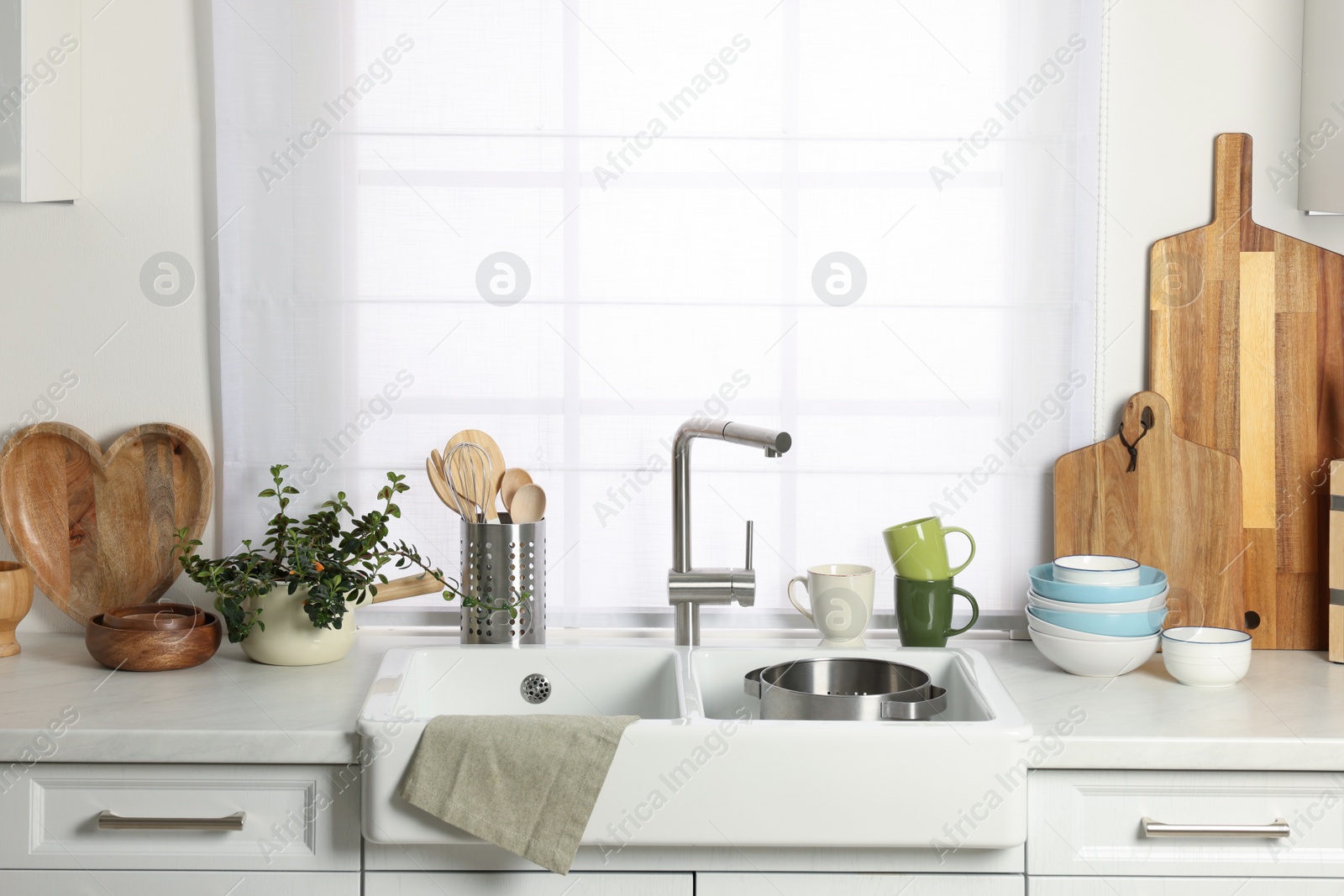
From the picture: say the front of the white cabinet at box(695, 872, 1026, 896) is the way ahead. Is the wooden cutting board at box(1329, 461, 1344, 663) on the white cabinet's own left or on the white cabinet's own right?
on the white cabinet's own left

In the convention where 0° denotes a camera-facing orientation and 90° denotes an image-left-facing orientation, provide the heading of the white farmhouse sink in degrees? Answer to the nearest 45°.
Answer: approximately 0°

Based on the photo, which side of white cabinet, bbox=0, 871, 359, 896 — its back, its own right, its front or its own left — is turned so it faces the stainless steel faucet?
left

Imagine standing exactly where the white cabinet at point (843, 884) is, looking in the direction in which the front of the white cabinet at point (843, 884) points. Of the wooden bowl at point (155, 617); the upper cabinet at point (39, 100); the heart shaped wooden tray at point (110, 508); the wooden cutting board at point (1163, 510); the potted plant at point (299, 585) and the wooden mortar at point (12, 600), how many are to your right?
5

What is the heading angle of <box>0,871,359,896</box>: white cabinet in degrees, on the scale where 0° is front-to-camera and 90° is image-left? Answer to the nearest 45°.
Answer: approximately 0°

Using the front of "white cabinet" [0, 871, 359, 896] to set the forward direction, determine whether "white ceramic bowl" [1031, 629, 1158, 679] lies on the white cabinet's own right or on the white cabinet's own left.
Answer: on the white cabinet's own left
